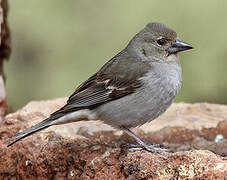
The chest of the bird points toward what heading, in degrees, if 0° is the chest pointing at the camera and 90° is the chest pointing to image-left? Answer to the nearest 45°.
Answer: approximately 270°
